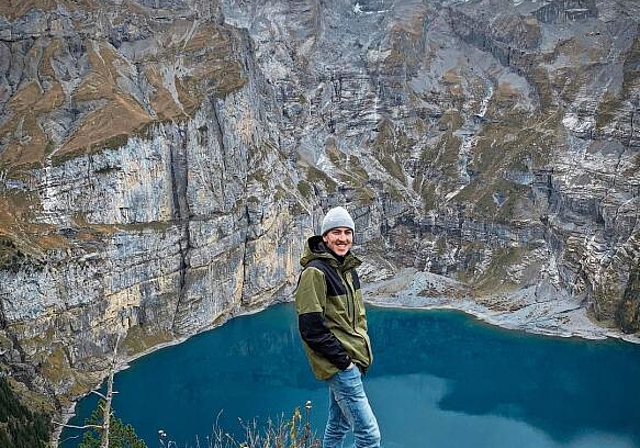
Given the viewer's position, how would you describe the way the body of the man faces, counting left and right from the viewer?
facing the viewer and to the right of the viewer
